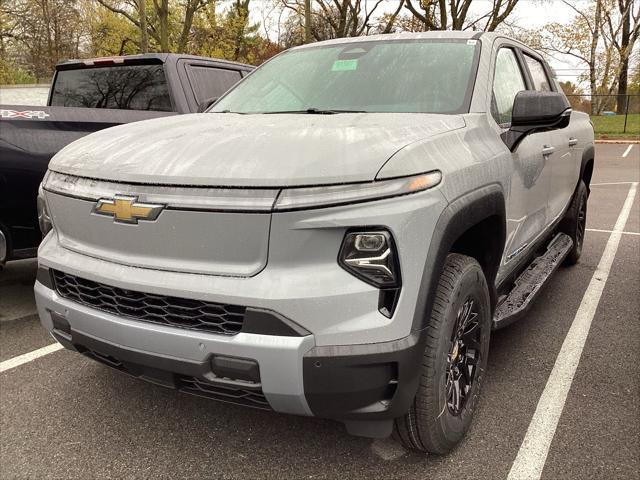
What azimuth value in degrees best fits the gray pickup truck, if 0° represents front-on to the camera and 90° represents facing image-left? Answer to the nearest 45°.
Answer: approximately 45°

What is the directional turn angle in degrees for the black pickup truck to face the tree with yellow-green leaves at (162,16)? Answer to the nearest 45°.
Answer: approximately 45° to its left

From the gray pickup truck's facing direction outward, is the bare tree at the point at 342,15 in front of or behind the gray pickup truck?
behind

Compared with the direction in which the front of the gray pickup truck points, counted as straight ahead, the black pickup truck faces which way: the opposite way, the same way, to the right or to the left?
the opposite way

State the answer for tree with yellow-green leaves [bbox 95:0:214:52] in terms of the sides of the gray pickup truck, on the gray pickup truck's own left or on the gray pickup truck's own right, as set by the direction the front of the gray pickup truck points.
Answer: on the gray pickup truck's own right

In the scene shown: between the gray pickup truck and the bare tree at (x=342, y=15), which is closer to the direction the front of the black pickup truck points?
the bare tree

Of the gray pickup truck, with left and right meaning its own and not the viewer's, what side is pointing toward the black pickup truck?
right

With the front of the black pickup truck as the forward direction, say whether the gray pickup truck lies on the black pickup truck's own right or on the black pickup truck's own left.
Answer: on the black pickup truck's own right

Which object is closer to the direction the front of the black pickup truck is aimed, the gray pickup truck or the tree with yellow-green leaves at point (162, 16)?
the tree with yellow-green leaves
